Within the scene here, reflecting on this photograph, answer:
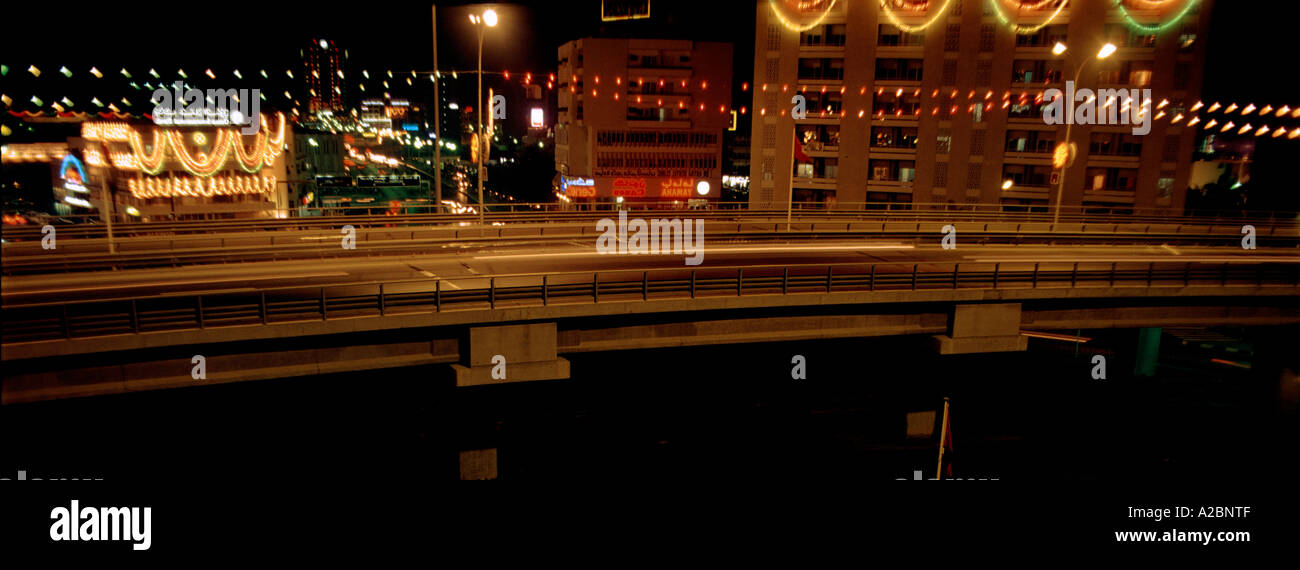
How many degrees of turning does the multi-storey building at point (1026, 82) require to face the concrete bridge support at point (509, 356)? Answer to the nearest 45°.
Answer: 0° — it already faces it

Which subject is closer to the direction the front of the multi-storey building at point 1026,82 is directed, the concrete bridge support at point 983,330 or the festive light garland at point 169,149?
the concrete bridge support

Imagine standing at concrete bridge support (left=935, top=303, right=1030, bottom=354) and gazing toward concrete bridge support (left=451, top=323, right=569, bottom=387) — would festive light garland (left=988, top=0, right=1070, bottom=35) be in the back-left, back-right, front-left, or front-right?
back-right

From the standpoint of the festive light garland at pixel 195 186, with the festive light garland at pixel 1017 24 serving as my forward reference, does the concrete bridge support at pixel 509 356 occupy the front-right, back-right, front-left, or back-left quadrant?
front-right

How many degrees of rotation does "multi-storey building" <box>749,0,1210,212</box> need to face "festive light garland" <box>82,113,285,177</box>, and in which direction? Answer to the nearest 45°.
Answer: approximately 45° to its right

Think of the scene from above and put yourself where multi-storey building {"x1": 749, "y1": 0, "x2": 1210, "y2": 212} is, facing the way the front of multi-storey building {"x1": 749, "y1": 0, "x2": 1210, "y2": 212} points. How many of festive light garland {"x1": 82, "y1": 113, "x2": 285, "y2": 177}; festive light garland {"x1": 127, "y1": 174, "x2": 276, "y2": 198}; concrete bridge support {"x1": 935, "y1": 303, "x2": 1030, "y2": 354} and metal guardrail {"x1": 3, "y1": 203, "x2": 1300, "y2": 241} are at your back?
0

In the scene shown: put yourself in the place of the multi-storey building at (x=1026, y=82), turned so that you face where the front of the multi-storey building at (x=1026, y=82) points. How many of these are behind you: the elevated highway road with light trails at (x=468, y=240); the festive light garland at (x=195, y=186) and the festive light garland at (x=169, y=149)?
0

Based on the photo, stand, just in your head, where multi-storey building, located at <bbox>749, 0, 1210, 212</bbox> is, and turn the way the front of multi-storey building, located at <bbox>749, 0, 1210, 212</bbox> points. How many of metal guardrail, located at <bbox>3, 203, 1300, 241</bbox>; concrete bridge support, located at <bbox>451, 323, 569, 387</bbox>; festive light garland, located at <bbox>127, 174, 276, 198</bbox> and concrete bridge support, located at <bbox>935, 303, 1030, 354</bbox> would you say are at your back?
0

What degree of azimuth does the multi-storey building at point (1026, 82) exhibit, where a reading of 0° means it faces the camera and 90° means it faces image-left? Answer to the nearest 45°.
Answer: approximately 0°

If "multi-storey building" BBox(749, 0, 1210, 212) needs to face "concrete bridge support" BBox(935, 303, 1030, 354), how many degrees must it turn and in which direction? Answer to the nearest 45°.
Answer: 0° — it already faces it

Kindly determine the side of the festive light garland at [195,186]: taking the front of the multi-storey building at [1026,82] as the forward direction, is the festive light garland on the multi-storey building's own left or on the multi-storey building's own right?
on the multi-storey building's own right

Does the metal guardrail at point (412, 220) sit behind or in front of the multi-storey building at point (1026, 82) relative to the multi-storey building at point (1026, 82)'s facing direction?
in front

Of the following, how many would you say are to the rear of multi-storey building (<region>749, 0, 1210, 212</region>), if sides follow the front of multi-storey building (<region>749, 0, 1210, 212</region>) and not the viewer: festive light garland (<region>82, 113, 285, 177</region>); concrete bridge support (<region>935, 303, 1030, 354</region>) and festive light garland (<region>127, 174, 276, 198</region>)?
0

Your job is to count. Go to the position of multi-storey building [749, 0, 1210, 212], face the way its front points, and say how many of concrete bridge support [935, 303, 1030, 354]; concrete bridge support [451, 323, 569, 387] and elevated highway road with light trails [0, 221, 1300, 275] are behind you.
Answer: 0

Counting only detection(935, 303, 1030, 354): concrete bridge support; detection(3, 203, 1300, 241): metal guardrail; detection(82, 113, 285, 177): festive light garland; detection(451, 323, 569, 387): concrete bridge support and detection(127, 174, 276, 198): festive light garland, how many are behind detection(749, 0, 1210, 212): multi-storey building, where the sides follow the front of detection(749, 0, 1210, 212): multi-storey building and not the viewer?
0

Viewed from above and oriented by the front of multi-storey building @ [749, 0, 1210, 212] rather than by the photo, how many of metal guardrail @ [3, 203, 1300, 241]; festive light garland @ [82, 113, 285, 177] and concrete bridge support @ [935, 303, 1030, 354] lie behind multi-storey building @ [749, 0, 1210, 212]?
0
